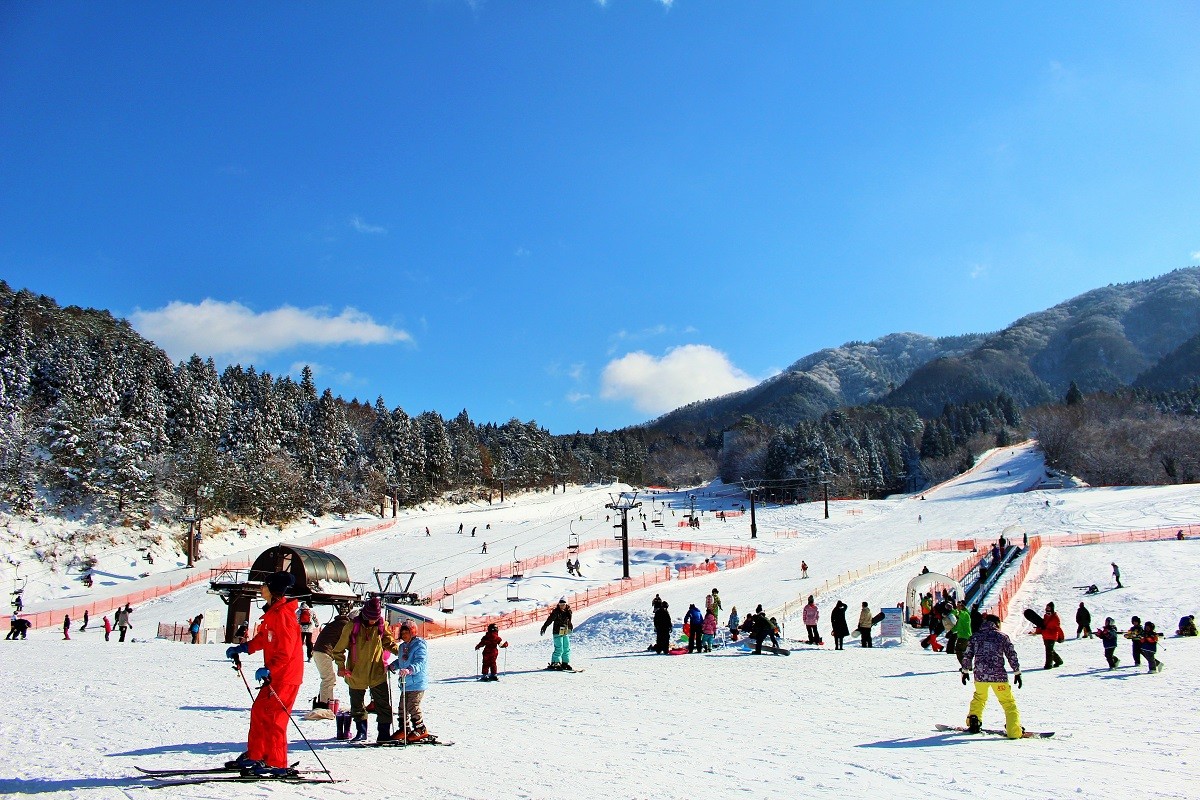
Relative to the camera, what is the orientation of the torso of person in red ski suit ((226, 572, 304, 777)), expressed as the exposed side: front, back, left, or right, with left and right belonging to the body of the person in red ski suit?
left

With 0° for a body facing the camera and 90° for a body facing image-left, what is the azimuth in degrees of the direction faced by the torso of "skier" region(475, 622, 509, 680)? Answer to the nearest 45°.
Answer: approximately 0°

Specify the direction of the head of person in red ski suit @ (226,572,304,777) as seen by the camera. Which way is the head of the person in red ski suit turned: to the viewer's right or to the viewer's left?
to the viewer's left

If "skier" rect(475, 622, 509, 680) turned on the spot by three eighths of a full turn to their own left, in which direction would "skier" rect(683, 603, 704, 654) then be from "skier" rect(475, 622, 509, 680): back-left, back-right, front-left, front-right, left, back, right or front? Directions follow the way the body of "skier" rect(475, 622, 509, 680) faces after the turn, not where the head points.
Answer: front

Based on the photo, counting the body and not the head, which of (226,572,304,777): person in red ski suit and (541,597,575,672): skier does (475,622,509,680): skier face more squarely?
the person in red ski suit

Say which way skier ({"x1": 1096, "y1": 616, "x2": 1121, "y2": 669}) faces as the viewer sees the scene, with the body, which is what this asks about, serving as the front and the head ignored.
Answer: to the viewer's left
